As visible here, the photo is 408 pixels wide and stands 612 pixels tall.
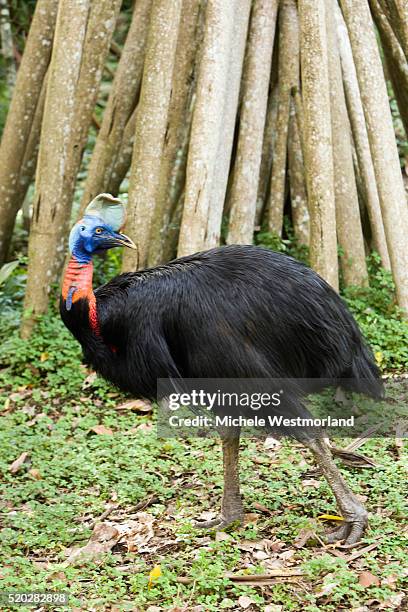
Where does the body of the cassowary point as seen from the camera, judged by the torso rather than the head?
to the viewer's left

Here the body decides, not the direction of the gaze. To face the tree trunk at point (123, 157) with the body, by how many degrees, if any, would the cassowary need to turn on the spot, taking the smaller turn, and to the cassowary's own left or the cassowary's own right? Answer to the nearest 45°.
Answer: approximately 90° to the cassowary's own right

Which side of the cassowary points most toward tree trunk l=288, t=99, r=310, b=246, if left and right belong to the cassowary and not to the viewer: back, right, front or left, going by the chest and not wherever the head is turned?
right
